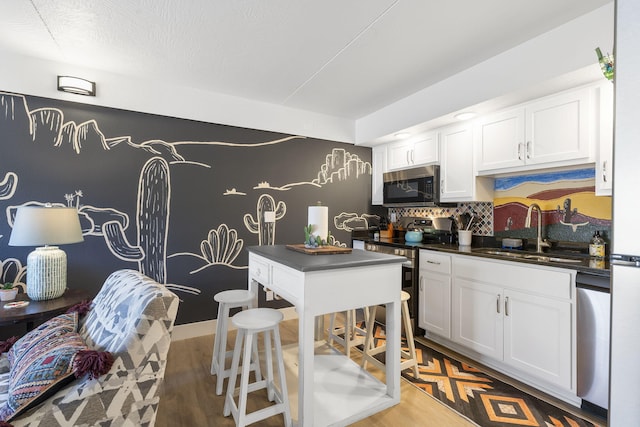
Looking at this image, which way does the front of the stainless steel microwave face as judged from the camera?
facing the viewer and to the left of the viewer

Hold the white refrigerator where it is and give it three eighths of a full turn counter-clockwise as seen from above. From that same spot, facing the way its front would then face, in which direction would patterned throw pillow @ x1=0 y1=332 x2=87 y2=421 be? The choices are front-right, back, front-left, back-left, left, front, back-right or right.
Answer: back

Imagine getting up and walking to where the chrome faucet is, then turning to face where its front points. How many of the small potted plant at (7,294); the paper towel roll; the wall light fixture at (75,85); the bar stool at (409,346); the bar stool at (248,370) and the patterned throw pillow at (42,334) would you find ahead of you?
6

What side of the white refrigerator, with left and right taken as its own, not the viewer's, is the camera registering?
front

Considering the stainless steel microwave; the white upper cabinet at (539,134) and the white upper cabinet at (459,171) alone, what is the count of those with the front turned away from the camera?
0

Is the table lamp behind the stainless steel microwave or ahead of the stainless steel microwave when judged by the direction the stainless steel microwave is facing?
ahead

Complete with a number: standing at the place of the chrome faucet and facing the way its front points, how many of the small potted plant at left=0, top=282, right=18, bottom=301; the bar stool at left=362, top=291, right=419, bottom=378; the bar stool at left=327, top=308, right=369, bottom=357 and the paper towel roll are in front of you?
4

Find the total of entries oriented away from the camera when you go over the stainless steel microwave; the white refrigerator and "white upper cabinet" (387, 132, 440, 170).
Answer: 0

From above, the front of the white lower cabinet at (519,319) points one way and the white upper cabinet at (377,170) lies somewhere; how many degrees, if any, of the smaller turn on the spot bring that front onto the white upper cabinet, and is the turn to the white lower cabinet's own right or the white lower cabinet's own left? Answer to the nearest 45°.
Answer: approximately 90° to the white lower cabinet's own right

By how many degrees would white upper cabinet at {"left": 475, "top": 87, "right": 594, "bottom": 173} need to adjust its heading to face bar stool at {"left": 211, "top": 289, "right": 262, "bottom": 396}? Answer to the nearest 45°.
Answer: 0° — it already faces it
